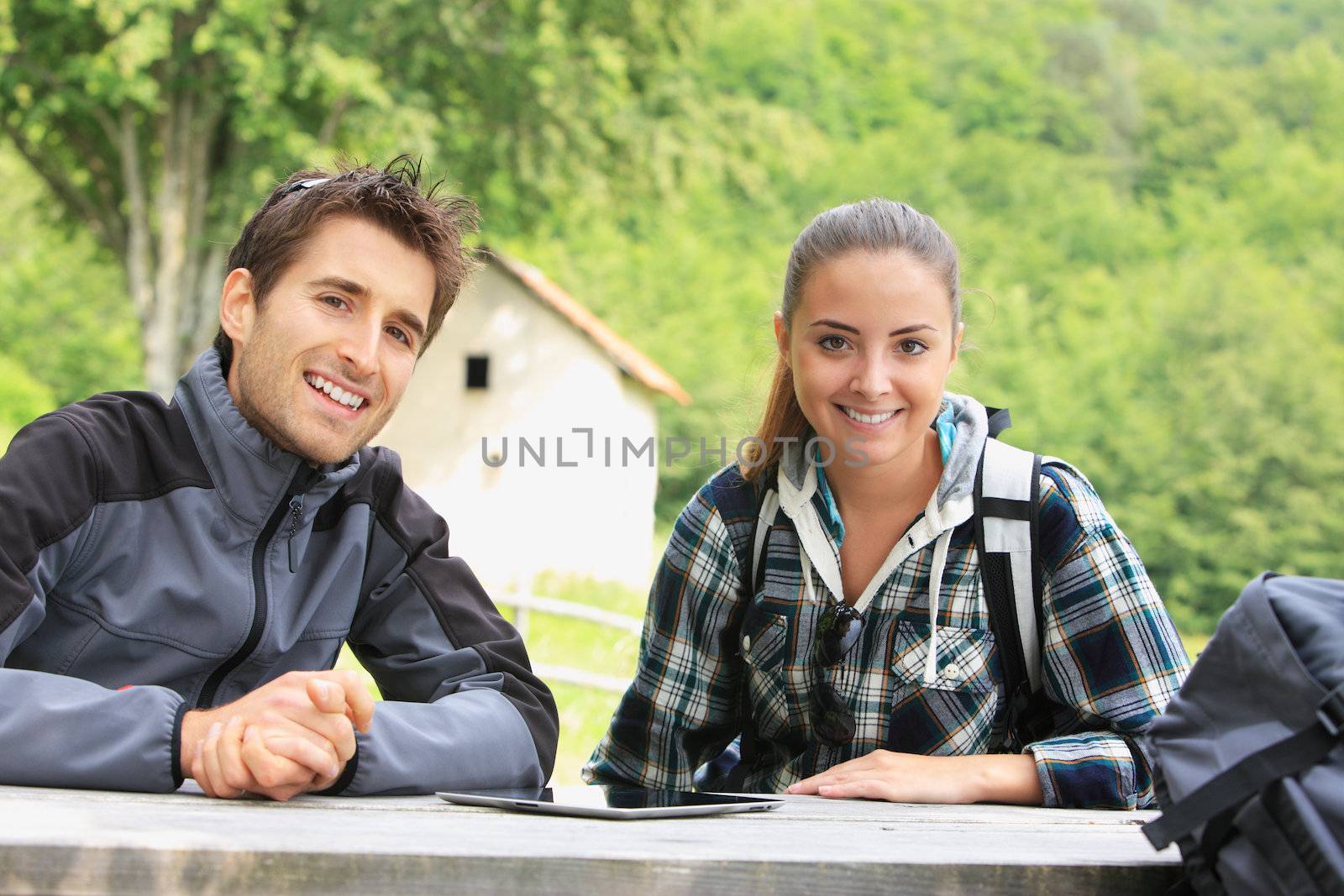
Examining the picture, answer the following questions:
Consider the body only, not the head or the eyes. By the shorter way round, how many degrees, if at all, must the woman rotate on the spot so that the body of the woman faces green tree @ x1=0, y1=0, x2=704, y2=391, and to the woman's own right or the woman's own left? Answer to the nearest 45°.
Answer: approximately 135° to the woman's own right

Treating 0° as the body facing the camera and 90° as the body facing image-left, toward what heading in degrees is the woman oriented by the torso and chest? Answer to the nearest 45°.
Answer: approximately 0°

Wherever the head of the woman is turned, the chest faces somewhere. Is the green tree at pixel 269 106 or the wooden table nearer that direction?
the wooden table

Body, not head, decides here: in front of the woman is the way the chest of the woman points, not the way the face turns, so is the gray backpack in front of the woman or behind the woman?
in front

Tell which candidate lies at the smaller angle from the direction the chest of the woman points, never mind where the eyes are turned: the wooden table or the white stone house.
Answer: the wooden table

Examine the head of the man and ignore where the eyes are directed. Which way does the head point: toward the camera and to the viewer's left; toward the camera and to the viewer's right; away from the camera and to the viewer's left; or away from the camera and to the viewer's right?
toward the camera and to the viewer's right

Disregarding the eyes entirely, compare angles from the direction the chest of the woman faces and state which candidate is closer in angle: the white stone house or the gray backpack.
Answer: the gray backpack

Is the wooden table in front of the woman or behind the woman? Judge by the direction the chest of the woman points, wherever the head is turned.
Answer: in front

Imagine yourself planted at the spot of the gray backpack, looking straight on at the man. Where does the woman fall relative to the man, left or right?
right

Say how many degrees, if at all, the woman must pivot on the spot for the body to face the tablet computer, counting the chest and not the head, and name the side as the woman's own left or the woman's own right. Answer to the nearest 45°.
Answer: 0° — they already face it

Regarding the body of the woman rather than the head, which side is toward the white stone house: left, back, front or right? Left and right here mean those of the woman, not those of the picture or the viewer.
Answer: back

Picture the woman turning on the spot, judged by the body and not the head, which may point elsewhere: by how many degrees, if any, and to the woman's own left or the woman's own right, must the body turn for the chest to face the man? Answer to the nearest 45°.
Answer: approximately 45° to the woman's own right
